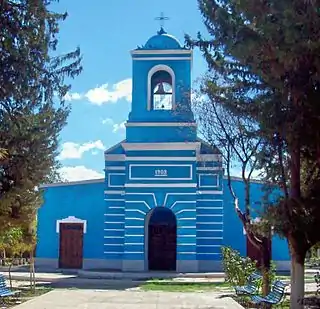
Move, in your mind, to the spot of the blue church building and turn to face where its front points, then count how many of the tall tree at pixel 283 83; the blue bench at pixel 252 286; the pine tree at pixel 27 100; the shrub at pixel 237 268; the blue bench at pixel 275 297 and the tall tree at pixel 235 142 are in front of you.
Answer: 6

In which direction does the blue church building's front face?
toward the camera

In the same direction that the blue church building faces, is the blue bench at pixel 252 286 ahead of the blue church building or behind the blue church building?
ahead

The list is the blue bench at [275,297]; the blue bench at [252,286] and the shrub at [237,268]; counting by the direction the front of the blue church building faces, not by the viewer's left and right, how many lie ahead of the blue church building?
3

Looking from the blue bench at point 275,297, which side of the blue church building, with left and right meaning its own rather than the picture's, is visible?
front

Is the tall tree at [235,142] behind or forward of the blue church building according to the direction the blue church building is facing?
forward

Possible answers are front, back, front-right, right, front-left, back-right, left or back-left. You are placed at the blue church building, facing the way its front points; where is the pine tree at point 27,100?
front

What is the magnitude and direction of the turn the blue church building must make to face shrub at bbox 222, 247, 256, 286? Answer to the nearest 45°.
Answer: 0° — it already faces it

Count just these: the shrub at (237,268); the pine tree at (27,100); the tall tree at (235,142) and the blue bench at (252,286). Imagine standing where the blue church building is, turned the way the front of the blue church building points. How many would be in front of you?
4

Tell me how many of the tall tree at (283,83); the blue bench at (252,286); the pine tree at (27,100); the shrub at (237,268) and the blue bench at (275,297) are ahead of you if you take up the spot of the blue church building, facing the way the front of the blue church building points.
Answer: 5
